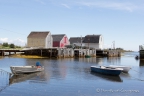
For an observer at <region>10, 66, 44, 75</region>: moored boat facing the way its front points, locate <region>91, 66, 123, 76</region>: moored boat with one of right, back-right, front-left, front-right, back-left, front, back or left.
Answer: back-left

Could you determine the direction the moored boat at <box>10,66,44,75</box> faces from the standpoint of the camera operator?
facing the viewer and to the left of the viewer

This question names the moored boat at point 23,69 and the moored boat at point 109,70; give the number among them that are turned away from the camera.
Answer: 0
